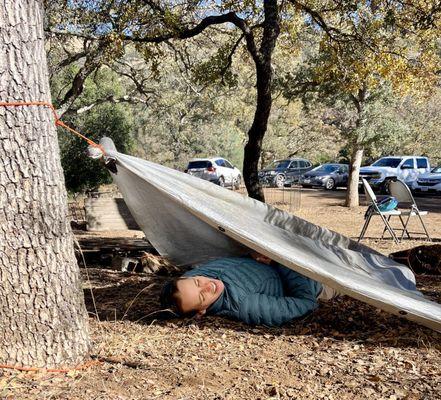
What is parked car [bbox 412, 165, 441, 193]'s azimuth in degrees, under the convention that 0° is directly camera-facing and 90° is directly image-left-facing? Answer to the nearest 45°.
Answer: approximately 45°

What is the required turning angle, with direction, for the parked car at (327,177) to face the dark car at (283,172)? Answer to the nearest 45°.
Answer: approximately 45° to its right

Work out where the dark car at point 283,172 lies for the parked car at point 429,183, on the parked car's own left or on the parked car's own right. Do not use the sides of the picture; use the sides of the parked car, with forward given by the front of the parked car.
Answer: on the parked car's own right

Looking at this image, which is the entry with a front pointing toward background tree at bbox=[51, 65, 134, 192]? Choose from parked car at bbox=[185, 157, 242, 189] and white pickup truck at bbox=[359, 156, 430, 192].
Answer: the white pickup truck

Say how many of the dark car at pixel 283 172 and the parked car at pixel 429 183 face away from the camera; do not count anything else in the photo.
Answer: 0

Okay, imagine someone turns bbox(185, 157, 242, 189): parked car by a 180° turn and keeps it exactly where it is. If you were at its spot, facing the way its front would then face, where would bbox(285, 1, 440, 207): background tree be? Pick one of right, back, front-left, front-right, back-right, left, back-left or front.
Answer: front-left

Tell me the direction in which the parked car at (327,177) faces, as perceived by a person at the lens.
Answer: facing the viewer and to the left of the viewer

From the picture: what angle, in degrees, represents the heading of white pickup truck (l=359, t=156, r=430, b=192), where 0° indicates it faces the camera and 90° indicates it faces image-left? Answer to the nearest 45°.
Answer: approximately 45°

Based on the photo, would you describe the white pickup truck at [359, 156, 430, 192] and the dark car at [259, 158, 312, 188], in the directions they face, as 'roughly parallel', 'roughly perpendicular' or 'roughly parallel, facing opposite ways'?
roughly parallel

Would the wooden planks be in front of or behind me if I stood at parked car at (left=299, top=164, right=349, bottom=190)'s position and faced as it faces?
in front

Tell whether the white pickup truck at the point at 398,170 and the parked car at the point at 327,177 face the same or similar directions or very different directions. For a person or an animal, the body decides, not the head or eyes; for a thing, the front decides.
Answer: same or similar directions

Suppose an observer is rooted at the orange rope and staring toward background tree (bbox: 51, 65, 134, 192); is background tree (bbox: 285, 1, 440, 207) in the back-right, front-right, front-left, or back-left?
front-right

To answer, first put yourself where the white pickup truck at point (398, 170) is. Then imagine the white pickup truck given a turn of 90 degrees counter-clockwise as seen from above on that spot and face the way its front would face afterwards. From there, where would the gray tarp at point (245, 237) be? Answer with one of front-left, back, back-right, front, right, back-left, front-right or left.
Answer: front-right
